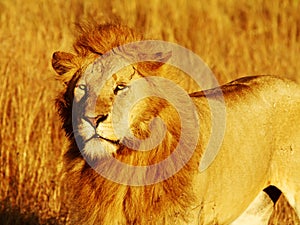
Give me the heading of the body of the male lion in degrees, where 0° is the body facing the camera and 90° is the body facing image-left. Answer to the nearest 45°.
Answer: approximately 45°
